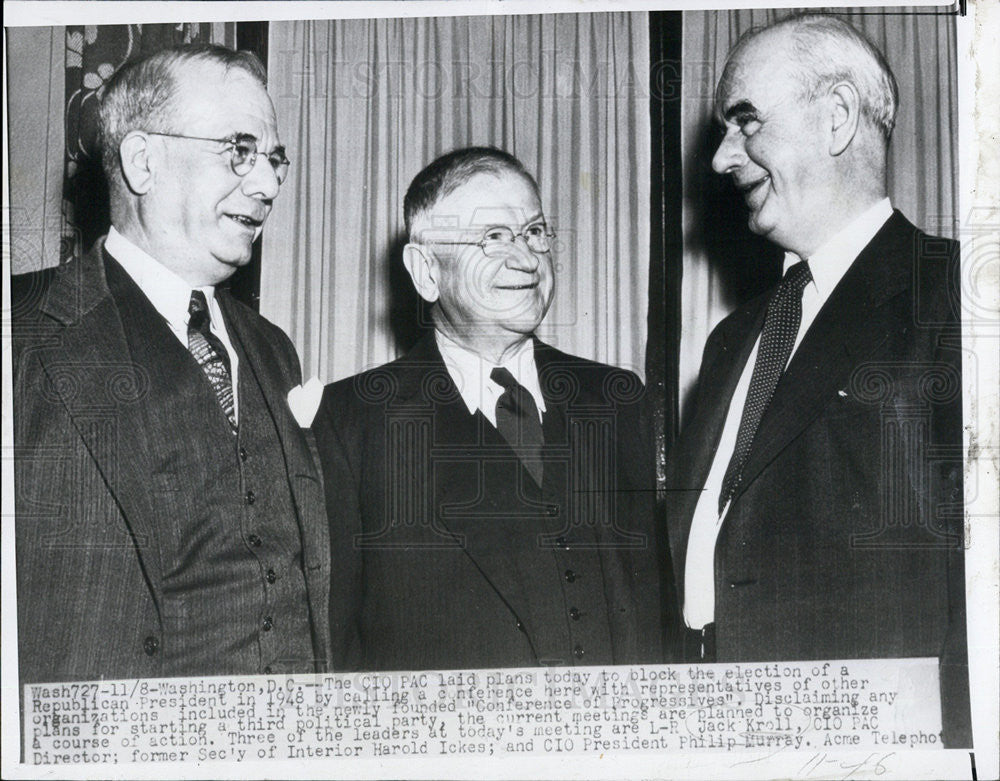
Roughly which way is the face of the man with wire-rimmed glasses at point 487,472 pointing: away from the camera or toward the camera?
toward the camera

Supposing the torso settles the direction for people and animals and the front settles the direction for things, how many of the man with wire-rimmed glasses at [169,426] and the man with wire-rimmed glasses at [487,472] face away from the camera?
0

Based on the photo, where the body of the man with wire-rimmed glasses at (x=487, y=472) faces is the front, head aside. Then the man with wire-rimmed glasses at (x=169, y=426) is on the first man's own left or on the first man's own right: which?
on the first man's own right

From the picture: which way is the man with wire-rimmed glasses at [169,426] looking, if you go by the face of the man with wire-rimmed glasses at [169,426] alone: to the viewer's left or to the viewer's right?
to the viewer's right

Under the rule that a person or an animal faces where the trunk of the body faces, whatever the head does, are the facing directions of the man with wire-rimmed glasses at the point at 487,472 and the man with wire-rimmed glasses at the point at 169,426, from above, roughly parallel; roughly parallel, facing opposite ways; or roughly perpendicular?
roughly parallel

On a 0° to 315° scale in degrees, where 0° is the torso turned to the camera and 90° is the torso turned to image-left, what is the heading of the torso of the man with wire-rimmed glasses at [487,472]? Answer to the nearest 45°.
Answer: approximately 315°

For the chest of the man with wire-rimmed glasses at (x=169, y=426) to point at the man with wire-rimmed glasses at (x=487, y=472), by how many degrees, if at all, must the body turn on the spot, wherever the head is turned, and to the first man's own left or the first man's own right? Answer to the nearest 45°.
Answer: approximately 45° to the first man's own left

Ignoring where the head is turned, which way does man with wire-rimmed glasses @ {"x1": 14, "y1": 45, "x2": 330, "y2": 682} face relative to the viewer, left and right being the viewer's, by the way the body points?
facing the viewer and to the right of the viewer
